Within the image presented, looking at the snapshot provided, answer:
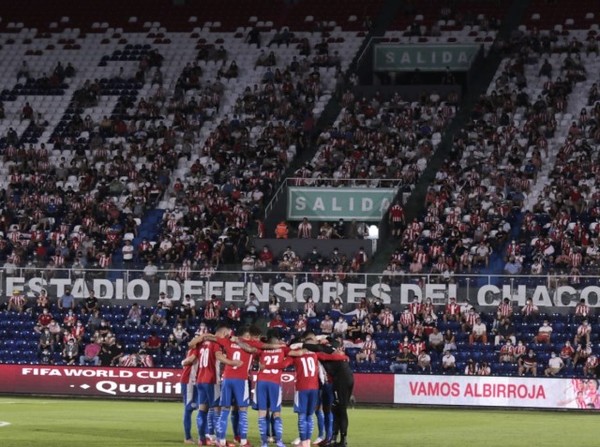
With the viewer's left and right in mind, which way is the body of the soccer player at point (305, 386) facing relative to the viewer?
facing away from the viewer

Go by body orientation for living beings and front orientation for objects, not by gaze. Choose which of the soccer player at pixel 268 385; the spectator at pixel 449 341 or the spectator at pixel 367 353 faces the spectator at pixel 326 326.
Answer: the soccer player

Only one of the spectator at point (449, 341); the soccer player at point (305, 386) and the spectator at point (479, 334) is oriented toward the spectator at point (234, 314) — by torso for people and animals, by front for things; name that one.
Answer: the soccer player

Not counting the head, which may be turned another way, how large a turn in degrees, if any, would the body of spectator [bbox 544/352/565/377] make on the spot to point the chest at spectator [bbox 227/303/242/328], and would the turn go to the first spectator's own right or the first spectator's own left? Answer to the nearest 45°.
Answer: approximately 45° to the first spectator's own right

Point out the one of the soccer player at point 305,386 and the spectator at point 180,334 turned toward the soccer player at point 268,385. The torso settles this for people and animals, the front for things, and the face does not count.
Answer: the spectator

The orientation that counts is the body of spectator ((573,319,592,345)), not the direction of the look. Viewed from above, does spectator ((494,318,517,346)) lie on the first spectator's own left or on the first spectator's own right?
on the first spectator's own right

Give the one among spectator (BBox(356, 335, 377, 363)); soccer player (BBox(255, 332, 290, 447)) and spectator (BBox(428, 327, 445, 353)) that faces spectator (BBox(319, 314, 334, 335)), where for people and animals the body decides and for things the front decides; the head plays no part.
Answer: the soccer player

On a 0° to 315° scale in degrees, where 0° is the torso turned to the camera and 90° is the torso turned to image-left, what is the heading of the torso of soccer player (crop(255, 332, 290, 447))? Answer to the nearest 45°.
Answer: approximately 180°

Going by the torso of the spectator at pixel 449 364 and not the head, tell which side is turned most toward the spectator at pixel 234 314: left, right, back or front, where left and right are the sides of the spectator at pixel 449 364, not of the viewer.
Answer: right

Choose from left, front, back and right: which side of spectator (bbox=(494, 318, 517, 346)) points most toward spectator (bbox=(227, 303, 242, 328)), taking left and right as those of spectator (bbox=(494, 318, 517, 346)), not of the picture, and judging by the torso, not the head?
right

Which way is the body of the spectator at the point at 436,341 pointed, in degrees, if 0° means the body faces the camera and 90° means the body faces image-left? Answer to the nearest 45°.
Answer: approximately 0°
